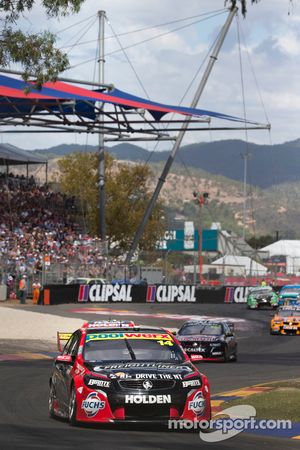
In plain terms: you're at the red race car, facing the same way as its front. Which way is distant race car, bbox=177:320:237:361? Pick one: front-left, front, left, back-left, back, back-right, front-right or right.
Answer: back

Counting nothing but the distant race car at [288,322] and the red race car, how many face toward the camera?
2

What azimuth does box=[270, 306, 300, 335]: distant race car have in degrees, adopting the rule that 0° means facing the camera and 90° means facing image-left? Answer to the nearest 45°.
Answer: approximately 0°

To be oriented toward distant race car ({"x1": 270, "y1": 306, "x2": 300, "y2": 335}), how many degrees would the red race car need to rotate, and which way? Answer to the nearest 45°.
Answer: approximately 180°

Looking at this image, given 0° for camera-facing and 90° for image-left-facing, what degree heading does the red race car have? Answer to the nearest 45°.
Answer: approximately 0°

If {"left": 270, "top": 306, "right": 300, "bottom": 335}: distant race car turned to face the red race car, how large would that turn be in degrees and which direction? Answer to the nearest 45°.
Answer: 0° — it already faces it
